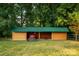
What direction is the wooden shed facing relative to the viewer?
toward the camera
